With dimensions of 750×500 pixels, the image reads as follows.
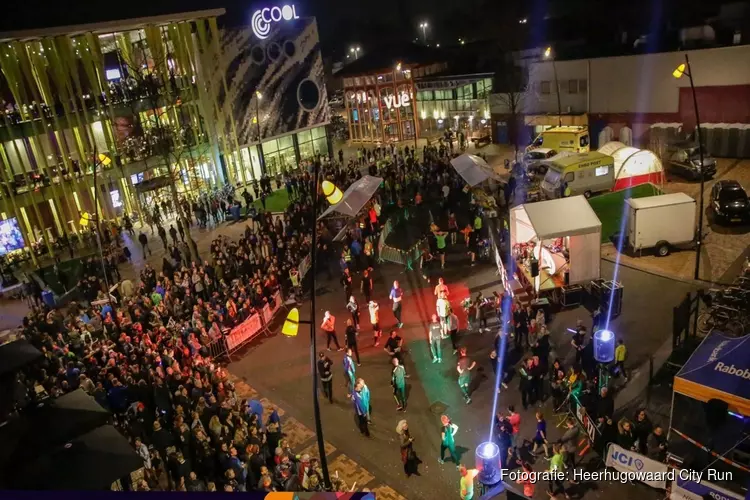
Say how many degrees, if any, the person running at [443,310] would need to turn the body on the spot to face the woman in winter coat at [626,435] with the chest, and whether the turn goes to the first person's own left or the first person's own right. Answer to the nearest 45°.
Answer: approximately 45° to the first person's own left

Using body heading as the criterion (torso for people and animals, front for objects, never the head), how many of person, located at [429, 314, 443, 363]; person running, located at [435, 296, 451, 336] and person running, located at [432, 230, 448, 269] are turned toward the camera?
3

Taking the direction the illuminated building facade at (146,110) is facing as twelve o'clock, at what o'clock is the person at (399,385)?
The person is roughly at 1 o'clock from the illuminated building facade.

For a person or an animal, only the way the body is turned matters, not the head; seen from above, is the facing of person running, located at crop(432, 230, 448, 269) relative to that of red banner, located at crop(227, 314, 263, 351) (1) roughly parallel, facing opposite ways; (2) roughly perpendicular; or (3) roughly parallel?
roughly perpendicular

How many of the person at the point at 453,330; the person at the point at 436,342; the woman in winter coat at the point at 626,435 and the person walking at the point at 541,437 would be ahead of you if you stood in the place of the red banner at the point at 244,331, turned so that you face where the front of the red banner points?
4

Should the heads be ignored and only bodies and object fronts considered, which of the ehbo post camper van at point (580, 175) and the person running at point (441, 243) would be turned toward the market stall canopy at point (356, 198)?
the ehbo post camper van

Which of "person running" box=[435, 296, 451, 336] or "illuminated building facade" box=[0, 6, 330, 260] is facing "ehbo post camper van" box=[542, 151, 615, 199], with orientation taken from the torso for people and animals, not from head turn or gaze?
the illuminated building facade

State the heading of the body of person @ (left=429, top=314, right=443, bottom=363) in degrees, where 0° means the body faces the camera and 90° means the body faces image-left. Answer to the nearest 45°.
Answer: approximately 0°

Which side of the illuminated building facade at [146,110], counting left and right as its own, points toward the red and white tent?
front

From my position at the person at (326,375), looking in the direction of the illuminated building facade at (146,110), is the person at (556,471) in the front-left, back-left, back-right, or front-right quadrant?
back-right

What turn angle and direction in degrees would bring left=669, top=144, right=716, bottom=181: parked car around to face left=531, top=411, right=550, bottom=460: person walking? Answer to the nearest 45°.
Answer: approximately 45° to its right

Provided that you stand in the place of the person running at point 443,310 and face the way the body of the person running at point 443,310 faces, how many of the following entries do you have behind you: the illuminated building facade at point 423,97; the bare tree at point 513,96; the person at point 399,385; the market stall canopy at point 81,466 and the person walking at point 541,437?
2

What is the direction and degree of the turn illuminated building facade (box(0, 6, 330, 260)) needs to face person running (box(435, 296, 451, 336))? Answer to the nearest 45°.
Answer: approximately 45° to its right

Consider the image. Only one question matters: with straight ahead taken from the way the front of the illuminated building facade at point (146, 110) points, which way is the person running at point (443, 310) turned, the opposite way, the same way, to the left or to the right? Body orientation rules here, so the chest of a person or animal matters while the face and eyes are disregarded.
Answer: to the right

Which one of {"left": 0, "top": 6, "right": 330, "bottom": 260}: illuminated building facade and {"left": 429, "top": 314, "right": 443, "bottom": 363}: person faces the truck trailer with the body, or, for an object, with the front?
the illuminated building facade

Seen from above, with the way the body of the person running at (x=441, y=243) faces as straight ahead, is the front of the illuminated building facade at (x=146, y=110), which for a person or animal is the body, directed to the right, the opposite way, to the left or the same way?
to the left
